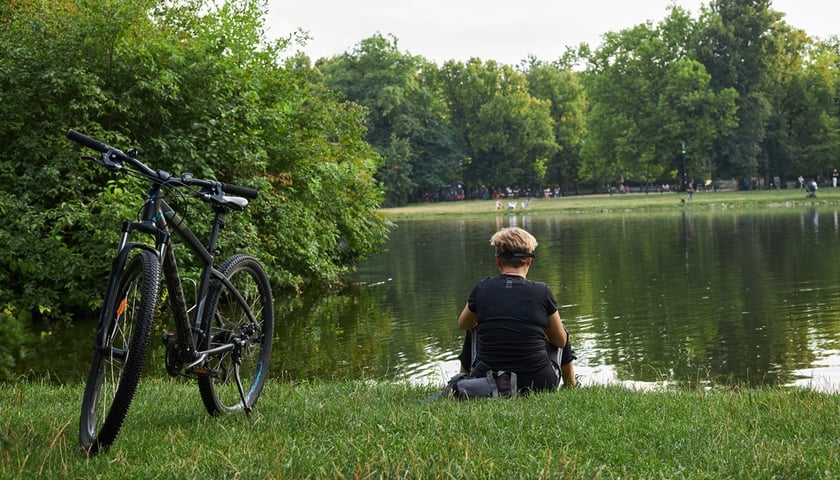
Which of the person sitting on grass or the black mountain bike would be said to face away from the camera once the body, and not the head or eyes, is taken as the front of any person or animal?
the person sitting on grass

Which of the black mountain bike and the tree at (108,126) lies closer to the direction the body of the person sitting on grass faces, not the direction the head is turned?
the tree

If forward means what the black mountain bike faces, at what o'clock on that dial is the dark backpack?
The dark backpack is roughly at 7 o'clock from the black mountain bike.

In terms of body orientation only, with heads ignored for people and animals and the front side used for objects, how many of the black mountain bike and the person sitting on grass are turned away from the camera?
1

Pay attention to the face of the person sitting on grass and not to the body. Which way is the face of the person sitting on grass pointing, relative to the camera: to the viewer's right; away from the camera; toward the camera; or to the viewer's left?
away from the camera

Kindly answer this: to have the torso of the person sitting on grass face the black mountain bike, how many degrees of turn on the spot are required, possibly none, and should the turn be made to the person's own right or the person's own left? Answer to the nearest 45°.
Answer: approximately 135° to the person's own left

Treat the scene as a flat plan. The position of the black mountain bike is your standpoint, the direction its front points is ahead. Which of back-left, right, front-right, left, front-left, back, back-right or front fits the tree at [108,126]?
back-right

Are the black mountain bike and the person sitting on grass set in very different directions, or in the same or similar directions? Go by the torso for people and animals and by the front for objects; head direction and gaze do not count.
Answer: very different directions

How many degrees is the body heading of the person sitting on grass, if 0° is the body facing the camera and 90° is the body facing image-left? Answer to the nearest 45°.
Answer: approximately 180°

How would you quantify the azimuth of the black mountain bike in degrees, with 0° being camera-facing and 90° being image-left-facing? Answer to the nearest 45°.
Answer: approximately 45°
